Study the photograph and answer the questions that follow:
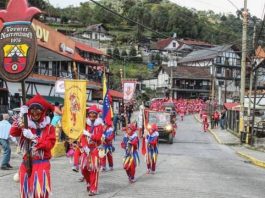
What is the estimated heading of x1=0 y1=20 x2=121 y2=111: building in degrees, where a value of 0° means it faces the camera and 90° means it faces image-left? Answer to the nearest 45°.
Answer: approximately 315°

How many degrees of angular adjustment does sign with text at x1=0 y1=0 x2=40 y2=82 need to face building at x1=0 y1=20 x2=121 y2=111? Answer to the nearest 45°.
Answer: approximately 180°

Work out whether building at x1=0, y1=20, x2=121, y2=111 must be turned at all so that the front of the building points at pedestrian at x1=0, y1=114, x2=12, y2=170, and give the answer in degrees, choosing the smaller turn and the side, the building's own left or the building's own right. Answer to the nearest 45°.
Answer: approximately 45° to the building's own right
